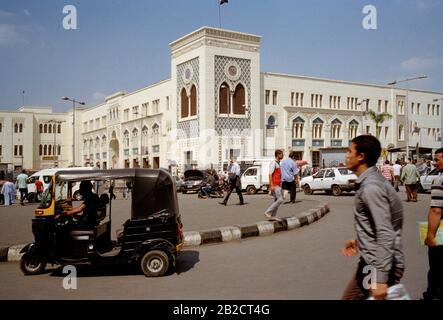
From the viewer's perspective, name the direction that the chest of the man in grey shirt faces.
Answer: to the viewer's left

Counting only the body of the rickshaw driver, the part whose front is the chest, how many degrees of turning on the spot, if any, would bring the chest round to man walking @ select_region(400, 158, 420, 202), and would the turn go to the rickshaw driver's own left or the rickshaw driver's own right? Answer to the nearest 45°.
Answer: approximately 135° to the rickshaw driver's own right

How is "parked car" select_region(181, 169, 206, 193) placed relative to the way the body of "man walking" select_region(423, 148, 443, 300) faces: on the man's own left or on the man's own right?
on the man's own right

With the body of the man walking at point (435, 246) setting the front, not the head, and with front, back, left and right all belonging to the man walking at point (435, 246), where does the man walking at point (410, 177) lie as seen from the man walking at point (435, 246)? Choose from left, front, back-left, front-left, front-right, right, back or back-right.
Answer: right

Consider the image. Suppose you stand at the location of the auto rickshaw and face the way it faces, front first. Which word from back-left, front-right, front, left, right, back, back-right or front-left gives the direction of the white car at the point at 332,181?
back-right

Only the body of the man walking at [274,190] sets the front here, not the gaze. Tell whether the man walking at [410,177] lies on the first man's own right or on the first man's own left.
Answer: on the first man's own left

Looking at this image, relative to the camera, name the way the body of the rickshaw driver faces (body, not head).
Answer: to the viewer's left

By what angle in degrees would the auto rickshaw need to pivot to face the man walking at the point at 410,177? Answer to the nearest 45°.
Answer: approximately 135° to its right

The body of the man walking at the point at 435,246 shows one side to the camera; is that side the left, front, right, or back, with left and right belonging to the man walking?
left

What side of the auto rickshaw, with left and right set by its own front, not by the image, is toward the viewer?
left

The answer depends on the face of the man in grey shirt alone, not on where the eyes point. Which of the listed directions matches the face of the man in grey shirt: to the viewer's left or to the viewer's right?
to the viewer's left

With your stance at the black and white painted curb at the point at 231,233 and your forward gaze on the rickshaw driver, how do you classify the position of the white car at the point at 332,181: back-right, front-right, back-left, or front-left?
back-right

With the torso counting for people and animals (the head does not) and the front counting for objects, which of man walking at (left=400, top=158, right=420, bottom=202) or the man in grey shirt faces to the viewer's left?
the man in grey shirt
